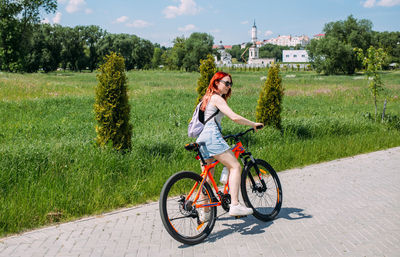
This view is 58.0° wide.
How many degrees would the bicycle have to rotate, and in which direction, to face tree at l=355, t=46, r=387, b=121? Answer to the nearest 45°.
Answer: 0° — it already faces it

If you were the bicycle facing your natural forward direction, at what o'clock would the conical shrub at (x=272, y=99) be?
The conical shrub is roughly at 11 o'clock from the bicycle.

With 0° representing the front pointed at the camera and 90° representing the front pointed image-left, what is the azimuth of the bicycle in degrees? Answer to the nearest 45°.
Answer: approximately 225°

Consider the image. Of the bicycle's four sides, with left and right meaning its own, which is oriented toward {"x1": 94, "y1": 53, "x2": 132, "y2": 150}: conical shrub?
left
